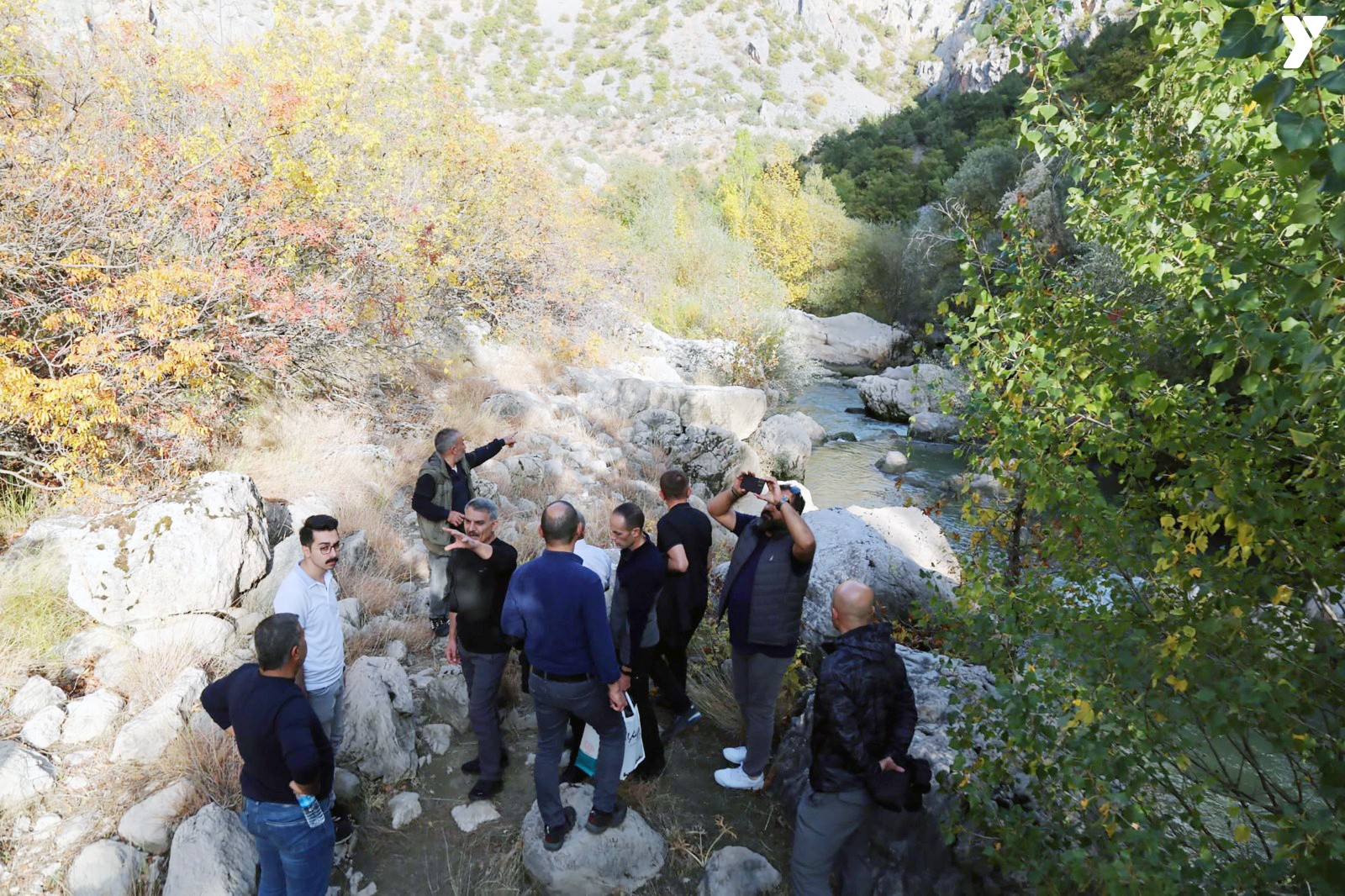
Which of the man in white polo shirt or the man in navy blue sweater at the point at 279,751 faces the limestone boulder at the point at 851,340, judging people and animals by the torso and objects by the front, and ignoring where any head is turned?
the man in navy blue sweater

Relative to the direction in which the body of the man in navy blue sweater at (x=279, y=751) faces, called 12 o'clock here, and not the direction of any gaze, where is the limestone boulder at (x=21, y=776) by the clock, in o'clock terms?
The limestone boulder is roughly at 9 o'clock from the man in navy blue sweater.

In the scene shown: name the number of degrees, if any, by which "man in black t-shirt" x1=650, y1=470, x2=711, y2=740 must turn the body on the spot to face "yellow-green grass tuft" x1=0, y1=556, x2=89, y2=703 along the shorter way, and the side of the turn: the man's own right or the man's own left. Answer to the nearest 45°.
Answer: approximately 45° to the man's own left

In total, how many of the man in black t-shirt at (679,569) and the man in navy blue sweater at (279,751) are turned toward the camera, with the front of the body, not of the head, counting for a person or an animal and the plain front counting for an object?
0

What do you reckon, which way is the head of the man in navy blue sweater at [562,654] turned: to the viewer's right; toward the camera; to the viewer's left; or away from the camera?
away from the camera

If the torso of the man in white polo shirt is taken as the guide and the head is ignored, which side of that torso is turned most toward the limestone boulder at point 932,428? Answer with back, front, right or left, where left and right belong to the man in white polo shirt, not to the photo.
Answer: left

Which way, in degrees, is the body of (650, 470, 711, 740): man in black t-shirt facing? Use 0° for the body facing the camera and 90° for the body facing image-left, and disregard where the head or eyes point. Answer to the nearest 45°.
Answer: approximately 135°

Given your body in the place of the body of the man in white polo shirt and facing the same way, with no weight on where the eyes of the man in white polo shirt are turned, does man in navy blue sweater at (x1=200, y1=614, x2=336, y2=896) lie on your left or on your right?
on your right

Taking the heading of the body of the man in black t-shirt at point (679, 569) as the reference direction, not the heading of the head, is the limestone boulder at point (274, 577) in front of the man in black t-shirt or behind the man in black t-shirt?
in front

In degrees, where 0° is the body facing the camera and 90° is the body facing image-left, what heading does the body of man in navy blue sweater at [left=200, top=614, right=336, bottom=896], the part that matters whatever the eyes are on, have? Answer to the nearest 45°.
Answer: approximately 225°

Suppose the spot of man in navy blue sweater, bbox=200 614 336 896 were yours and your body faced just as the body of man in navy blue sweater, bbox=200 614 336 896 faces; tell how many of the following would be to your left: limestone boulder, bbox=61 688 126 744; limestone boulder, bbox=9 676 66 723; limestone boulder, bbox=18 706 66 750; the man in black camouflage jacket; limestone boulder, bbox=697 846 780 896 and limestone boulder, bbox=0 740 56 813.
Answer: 4

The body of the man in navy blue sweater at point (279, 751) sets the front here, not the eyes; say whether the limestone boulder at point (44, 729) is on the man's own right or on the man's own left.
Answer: on the man's own left

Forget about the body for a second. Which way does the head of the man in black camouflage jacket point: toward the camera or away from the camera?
away from the camera

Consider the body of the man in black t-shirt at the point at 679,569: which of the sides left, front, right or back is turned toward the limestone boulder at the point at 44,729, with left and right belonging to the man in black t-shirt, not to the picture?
left
